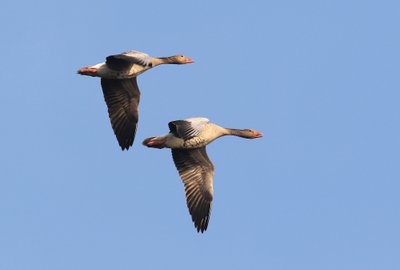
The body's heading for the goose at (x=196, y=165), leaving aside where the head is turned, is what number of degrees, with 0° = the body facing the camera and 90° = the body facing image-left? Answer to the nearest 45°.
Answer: approximately 270°

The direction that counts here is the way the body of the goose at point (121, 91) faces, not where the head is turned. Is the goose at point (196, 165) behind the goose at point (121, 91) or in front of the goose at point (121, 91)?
in front

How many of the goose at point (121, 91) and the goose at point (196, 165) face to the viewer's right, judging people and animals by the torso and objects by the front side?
2

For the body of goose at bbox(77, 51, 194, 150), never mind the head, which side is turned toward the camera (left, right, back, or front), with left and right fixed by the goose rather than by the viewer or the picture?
right

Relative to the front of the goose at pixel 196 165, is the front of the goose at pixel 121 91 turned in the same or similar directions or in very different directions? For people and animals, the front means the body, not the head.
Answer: same or similar directions

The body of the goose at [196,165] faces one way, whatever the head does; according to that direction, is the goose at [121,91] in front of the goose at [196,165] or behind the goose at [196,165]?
behind
